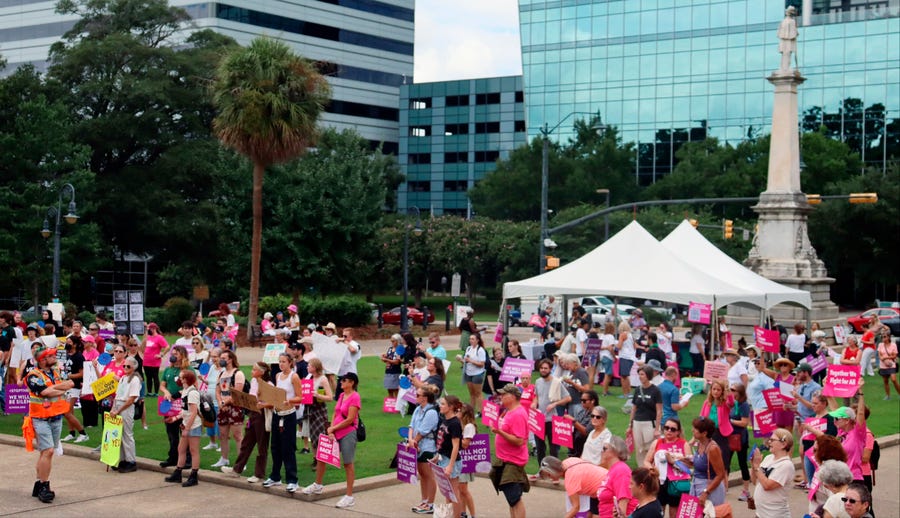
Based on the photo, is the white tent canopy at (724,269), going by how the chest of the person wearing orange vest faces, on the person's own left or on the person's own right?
on the person's own left

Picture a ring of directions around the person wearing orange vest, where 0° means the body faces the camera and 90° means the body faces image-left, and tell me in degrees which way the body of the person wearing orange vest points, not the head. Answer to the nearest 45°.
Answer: approximately 315°

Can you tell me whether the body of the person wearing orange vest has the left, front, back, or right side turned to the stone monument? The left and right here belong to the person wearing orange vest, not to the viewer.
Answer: left

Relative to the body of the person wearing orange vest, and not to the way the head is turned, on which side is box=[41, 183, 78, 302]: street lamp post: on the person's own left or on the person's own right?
on the person's own left

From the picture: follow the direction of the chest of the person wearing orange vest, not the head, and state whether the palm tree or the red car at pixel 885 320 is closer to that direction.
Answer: the red car

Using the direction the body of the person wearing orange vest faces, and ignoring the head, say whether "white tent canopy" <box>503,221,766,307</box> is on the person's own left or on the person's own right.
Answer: on the person's own left

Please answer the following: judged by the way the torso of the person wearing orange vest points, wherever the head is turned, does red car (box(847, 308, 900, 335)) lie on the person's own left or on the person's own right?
on the person's own left

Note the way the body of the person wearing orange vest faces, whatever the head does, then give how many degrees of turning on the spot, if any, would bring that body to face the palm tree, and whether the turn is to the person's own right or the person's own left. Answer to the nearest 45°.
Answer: approximately 135° to the person's own left
